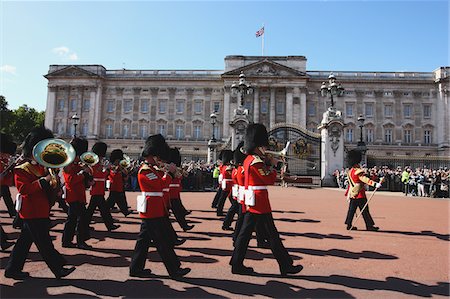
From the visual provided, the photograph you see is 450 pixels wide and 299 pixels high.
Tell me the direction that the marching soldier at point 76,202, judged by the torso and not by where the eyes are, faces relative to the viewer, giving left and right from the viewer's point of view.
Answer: facing to the right of the viewer

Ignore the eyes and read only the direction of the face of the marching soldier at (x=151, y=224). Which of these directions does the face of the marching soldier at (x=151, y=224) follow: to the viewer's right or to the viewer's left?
to the viewer's right

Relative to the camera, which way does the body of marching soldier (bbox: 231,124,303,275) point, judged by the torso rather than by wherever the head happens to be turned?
to the viewer's right

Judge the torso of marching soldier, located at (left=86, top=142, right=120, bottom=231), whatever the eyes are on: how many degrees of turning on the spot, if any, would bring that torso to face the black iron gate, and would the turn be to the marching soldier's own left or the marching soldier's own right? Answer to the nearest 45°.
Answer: approximately 45° to the marching soldier's own left

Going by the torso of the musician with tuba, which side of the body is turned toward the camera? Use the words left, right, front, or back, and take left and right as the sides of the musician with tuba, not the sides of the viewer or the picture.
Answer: right

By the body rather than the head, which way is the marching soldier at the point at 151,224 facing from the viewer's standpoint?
to the viewer's right

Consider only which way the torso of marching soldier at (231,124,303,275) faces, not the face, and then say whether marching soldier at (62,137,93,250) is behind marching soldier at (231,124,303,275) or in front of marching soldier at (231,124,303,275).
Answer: behind

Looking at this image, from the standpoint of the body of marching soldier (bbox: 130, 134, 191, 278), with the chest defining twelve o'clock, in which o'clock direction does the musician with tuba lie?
The musician with tuba is roughly at 6 o'clock from the marching soldier.

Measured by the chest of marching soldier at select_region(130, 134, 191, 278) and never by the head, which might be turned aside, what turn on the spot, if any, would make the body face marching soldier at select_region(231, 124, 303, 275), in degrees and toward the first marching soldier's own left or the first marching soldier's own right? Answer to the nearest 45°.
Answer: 0° — they already face them

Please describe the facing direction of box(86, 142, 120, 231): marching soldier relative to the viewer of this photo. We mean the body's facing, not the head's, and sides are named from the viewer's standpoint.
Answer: facing to the right of the viewer

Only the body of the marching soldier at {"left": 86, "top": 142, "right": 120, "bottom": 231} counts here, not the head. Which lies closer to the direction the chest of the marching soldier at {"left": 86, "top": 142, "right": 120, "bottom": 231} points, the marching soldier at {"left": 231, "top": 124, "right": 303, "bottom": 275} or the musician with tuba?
the marching soldier

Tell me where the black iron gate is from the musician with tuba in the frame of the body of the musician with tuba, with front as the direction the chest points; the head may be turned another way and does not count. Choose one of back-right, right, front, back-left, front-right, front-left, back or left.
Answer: front-left
